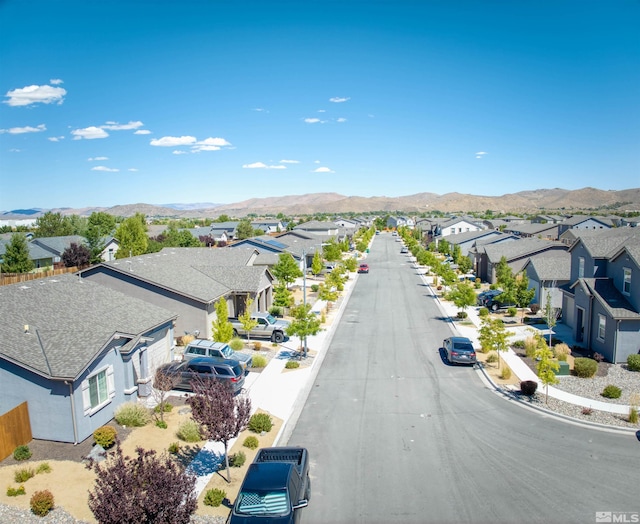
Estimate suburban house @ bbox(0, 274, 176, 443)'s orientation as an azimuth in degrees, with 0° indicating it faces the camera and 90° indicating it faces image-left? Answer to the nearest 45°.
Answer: approximately 315°

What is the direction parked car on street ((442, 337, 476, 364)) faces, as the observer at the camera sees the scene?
facing away from the viewer

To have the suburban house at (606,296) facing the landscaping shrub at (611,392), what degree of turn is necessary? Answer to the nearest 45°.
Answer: approximately 45° to its left

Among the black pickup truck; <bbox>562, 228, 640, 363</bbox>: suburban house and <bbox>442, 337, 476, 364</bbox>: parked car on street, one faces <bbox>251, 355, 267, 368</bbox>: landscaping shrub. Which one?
the suburban house

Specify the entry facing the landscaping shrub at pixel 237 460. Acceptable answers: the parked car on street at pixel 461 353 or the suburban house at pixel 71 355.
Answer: the suburban house

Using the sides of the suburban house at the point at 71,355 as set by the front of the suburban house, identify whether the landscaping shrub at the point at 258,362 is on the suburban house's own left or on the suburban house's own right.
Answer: on the suburban house's own left

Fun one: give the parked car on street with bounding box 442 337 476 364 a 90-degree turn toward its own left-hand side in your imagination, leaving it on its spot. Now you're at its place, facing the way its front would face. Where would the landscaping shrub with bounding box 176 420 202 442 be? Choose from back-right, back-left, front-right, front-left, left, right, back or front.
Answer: front-left

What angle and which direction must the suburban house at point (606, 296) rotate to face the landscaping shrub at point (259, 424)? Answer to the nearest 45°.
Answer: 0° — it already faces it

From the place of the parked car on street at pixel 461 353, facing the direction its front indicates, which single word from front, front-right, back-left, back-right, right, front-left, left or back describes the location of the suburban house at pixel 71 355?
back-left

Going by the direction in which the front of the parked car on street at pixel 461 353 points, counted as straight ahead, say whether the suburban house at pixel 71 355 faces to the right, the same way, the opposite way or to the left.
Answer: to the right

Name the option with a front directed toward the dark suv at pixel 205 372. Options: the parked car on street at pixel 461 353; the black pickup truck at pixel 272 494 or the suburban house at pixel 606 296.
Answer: the suburban house

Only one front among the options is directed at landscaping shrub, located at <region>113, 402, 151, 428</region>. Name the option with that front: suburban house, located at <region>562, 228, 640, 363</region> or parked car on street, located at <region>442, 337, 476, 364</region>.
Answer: the suburban house

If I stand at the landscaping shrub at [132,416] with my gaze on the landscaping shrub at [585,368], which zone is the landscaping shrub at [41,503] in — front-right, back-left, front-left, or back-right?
back-right

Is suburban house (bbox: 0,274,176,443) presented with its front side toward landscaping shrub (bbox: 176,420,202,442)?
yes
